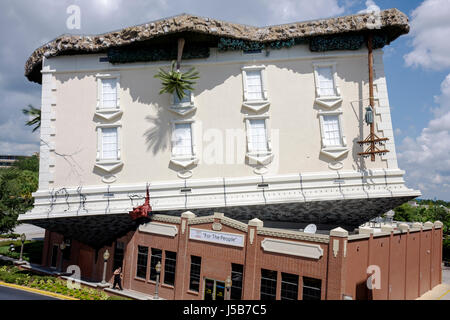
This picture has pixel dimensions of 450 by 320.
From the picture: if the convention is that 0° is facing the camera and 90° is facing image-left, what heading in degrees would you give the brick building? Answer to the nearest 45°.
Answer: approximately 45°
